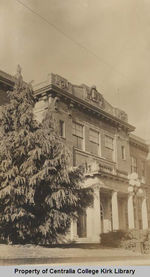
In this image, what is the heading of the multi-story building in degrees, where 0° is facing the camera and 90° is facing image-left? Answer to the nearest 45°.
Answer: approximately 315°

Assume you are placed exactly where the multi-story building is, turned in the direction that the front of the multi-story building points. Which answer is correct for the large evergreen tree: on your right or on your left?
on your right
